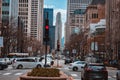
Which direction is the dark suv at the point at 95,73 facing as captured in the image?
away from the camera
